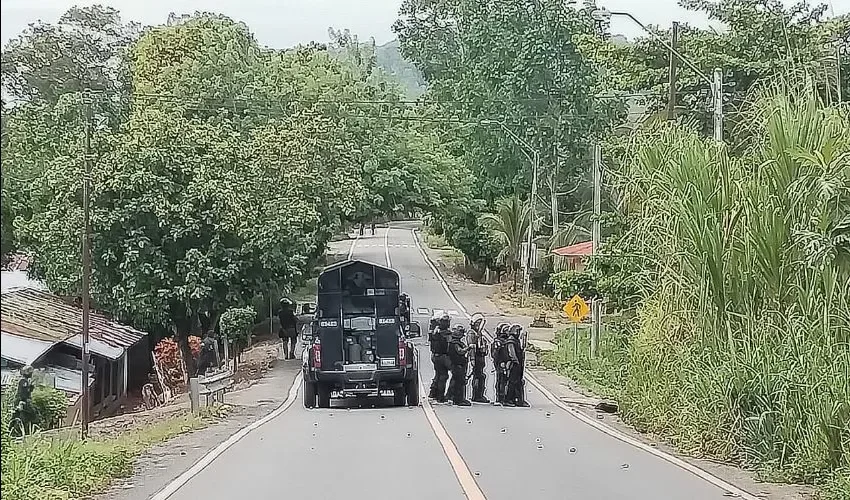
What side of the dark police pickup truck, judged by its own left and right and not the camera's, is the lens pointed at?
back

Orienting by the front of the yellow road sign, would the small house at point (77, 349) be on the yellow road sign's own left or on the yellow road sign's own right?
on the yellow road sign's own right

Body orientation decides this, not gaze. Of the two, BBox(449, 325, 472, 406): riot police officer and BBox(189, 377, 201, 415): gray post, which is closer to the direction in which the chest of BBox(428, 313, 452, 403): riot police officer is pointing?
the riot police officer

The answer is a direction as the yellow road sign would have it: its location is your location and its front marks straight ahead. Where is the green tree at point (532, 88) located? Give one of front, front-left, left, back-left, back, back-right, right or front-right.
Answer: back

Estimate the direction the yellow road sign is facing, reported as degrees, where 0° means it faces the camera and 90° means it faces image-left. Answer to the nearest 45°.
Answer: approximately 0°

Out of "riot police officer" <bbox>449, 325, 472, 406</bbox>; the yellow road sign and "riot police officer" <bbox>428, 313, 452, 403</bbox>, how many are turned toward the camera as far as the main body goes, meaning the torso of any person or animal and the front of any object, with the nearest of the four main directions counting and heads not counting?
1

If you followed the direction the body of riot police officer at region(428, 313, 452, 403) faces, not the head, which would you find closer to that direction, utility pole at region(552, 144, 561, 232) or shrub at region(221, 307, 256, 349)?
the utility pole
